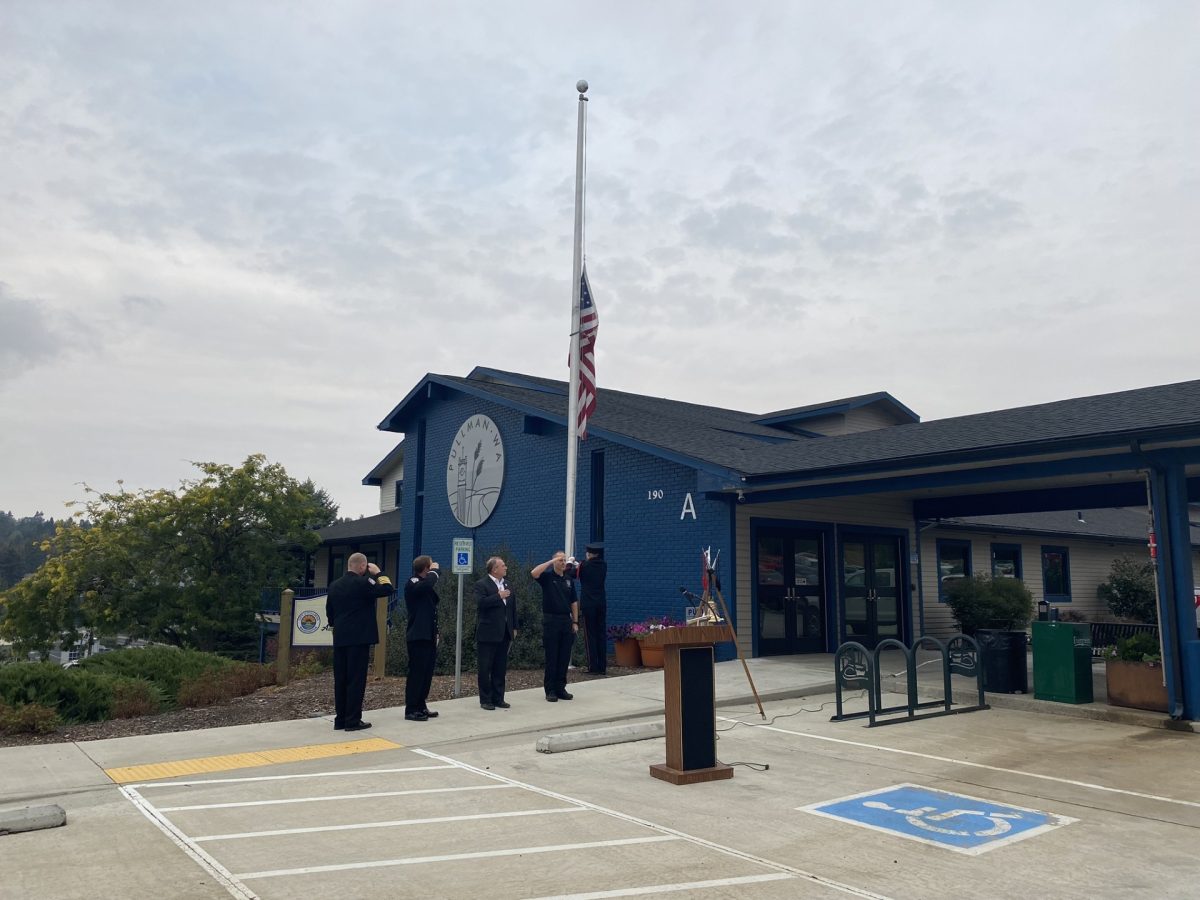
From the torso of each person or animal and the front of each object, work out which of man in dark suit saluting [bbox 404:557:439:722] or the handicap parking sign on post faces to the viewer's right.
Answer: the man in dark suit saluting

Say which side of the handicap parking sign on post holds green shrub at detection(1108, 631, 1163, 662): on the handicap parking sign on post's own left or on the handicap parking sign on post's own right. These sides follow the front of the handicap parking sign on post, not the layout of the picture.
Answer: on the handicap parking sign on post's own left

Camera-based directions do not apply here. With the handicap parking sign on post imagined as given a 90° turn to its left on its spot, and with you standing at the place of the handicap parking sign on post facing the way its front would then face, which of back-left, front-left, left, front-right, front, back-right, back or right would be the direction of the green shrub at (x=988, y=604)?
front-left

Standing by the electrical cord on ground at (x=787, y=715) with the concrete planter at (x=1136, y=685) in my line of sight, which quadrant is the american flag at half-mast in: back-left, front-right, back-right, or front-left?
back-left

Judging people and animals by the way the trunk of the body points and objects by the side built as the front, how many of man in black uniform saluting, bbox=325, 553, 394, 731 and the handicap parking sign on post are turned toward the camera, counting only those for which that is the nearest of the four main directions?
1

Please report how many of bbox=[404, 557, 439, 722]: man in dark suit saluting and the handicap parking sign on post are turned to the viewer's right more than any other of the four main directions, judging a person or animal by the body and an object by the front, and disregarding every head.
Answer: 1

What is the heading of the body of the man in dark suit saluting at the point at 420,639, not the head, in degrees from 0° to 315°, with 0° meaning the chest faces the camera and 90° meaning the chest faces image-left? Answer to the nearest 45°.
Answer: approximately 270°

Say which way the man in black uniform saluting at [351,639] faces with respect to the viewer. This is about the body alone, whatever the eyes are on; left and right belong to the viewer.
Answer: facing away from the viewer and to the right of the viewer

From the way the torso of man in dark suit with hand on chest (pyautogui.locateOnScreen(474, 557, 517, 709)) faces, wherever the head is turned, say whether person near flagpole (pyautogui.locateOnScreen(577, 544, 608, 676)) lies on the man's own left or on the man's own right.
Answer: on the man's own left

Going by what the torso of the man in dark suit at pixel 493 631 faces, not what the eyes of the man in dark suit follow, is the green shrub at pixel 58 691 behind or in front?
behind

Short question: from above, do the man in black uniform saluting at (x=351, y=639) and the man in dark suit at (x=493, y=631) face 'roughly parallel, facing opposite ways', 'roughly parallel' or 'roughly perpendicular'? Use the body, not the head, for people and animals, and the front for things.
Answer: roughly perpendicular
